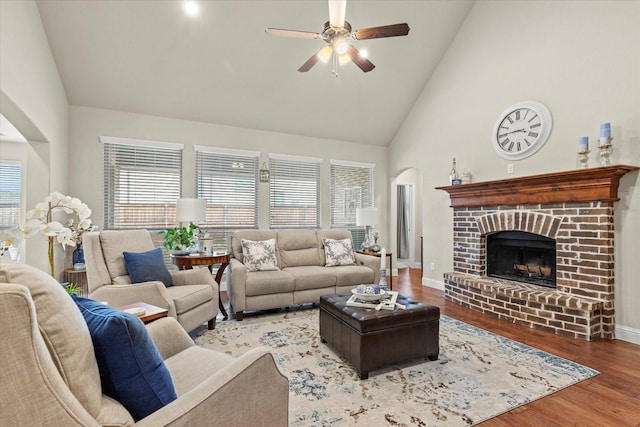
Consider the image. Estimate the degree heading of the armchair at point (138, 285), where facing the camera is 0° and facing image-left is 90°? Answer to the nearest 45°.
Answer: approximately 315°

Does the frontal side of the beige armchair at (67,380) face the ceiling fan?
yes

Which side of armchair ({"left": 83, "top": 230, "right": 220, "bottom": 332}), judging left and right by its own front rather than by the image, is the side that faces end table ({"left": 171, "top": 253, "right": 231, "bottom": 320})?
left

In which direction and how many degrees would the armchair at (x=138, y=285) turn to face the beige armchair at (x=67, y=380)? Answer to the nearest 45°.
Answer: approximately 45° to its right

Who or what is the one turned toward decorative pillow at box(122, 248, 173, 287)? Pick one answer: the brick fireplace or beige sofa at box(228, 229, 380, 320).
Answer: the brick fireplace

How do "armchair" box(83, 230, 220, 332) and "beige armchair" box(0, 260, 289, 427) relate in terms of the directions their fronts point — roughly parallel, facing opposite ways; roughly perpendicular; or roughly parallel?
roughly perpendicular

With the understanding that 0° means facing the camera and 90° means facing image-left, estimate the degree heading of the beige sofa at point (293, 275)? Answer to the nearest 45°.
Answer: approximately 315°

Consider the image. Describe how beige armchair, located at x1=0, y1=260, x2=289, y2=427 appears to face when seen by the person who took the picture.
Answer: facing away from the viewer and to the right of the viewer

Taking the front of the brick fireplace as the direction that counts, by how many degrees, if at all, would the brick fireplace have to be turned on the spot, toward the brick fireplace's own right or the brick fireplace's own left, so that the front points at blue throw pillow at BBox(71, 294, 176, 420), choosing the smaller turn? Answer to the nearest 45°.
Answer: approximately 45° to the brick fireplace's own left
